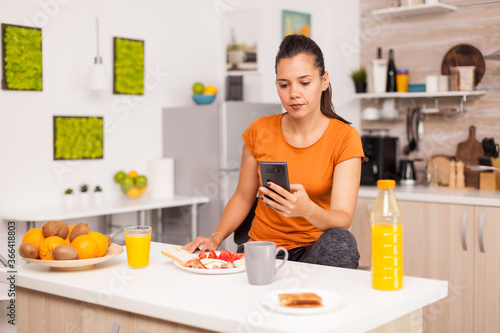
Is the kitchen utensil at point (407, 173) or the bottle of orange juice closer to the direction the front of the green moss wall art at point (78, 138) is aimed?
the bottle of orange juice

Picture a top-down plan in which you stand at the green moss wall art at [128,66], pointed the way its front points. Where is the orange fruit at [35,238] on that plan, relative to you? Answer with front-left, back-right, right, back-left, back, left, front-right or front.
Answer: front-right

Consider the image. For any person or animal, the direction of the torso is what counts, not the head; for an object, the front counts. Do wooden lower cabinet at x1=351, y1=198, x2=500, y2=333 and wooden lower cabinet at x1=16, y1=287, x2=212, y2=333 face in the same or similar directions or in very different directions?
same or similar directions

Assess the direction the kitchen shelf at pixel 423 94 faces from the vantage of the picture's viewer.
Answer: facing the viewer

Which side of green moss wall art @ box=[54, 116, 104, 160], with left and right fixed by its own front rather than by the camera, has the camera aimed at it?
front

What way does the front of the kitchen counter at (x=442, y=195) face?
toward the camera

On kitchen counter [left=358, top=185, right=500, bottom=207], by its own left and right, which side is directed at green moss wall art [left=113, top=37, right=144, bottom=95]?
right

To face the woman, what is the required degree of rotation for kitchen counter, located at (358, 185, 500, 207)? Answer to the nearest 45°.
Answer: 0° — it already faces them

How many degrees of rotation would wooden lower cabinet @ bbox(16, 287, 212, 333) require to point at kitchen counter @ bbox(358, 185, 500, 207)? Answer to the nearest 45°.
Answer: approximately 180°

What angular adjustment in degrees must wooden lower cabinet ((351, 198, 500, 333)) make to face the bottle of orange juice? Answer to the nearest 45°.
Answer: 0° — it already faces it

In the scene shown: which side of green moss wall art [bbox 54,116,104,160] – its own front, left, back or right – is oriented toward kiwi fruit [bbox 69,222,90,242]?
front

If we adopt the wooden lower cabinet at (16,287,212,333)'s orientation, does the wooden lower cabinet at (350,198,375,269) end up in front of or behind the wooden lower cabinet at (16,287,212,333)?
behind

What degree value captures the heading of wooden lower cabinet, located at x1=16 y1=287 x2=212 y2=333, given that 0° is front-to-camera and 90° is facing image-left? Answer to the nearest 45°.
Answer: approximately 45°
